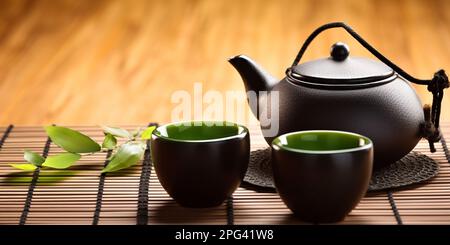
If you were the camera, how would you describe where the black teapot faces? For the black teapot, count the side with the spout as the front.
facing to the left of the viewer
